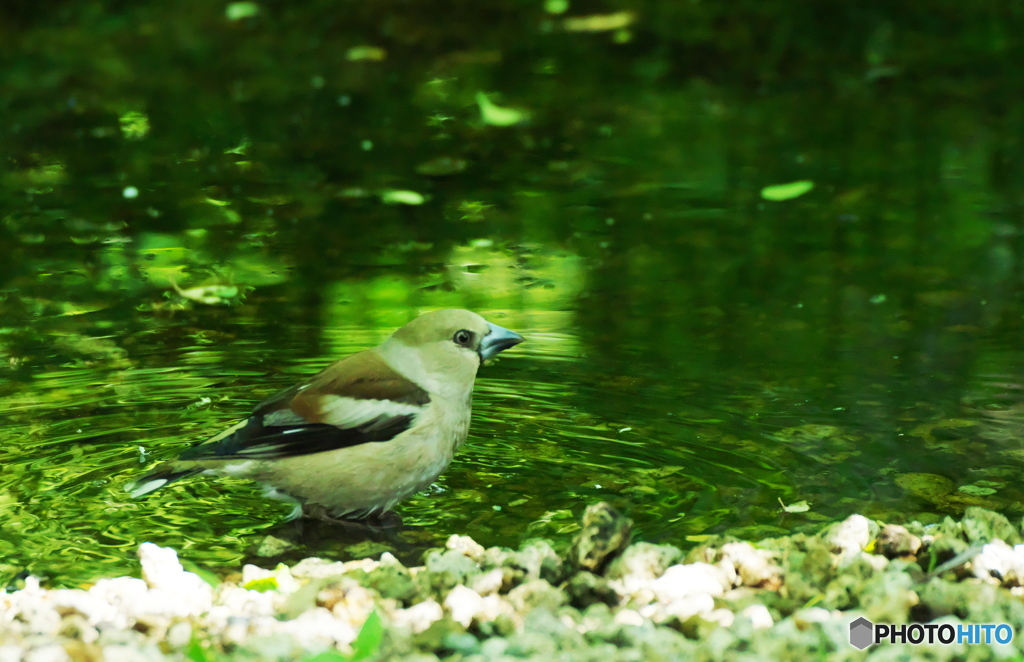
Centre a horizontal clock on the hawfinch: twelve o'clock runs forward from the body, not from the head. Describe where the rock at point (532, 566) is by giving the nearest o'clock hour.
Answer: The rock is roughly at 2 o'clock from the hawfinch.

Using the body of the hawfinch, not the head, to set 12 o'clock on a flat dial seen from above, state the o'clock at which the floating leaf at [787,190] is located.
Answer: The floating leaf is roughly at 10 o'clock from the hawfinch.

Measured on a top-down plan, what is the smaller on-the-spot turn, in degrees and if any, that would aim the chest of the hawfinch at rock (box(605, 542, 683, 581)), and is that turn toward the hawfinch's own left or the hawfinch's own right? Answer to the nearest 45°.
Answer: approximately 45° to the hawfinch's own right

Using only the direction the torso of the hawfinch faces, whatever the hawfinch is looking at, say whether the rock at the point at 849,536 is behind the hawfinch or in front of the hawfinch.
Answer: in front

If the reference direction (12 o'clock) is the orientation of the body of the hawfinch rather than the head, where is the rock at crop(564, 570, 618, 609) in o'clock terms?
The rock is roughly at 2 o'clock from the hawfinch.

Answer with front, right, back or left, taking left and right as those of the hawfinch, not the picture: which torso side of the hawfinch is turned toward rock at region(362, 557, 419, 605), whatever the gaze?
right

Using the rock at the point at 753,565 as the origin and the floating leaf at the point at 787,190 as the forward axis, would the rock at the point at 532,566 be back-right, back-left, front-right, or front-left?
back-left

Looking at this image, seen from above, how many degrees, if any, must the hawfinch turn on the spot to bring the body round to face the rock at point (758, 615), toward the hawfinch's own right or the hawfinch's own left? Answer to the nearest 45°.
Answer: approximately 45° to the hawfinch's own right

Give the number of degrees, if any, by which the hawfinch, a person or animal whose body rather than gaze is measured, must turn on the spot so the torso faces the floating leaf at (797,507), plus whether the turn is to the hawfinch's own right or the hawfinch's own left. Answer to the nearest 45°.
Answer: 0° — it already faces it

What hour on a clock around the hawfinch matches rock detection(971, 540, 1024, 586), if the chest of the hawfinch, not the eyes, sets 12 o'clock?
The rock is roughly at 1 o'clock from the hawfinch.

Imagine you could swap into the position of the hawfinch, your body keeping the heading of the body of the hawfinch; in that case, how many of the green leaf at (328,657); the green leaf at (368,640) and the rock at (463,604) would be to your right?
3

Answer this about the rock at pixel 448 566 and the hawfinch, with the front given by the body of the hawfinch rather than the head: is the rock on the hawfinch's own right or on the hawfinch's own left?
on the hawfinch's own right

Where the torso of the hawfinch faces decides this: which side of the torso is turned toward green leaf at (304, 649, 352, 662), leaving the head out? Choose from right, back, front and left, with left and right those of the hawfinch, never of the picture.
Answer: right

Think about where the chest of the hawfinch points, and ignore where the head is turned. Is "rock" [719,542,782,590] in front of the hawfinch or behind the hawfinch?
in front

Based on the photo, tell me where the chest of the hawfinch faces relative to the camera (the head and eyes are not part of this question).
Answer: to the viewer's right
